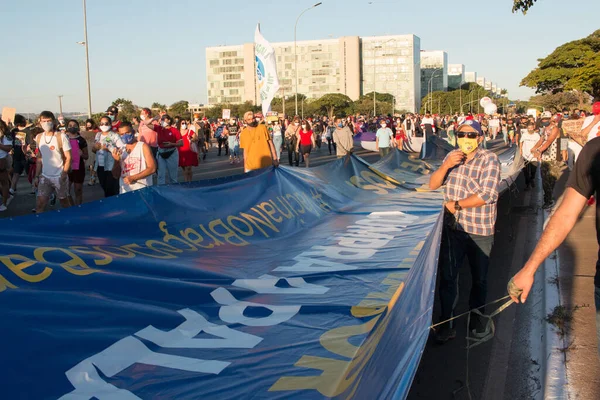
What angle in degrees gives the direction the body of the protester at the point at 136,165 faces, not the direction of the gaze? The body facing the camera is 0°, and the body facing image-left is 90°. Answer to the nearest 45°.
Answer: approximately 45°

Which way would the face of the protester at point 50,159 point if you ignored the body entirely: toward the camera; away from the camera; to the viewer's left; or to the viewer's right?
toward the camera

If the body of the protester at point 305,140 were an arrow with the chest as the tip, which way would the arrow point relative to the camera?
toward the camera

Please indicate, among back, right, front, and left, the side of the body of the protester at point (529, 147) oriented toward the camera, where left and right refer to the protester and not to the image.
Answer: front

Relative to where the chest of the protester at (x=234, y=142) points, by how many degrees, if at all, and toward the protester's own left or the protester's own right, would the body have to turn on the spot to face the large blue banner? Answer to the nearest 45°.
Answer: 0° — they already face it

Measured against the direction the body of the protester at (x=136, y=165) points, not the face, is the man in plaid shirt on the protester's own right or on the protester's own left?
on the protester's own left

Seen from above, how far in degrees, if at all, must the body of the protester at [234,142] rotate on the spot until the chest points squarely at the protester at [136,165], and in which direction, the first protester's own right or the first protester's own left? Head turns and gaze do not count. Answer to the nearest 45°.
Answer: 0° — they already face them

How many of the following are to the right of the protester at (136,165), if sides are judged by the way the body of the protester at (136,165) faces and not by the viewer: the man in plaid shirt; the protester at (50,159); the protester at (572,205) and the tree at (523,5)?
1
